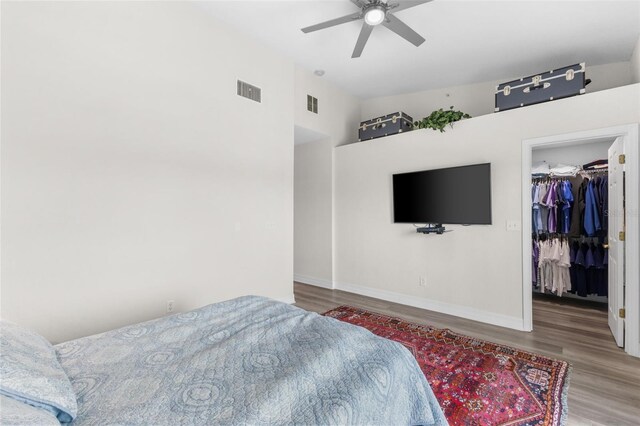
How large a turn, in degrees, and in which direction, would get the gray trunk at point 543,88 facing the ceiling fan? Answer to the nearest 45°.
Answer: approximately 45° to its right

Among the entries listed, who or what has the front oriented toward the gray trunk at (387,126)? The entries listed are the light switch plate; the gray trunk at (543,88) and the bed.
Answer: the bed

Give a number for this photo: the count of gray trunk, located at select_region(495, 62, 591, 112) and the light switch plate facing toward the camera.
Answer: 2

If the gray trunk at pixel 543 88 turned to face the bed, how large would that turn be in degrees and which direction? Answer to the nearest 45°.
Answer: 0° — it already faces it

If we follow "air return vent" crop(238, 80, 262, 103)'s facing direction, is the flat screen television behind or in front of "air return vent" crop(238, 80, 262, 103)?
in front

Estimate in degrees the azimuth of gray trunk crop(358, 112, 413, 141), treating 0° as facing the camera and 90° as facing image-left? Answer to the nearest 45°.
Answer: approximately 45°

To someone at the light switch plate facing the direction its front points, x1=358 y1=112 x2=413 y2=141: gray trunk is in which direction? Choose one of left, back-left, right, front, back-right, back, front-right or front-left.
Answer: right

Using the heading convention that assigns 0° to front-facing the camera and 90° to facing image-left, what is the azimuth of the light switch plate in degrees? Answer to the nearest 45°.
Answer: approximately 0°

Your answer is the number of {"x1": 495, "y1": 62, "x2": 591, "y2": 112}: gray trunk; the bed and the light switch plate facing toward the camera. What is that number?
2

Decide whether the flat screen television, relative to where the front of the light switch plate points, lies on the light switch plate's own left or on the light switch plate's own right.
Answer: on the light switch plate's own right

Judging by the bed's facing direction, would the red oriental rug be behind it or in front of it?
in front

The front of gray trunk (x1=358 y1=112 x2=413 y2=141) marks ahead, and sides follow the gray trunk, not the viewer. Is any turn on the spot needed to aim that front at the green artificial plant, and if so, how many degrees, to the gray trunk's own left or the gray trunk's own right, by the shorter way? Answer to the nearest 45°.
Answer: approximately 90° to the gray trunk's own left

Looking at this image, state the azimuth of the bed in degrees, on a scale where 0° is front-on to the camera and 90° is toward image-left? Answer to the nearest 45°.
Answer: approximately 225°

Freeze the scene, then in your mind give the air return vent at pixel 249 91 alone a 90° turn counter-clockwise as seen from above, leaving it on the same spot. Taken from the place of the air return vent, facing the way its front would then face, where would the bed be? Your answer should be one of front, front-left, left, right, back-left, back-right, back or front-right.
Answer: back-right

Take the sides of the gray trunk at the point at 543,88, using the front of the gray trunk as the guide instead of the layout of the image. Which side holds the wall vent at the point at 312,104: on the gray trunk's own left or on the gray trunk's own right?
on the gray trunk's own right
